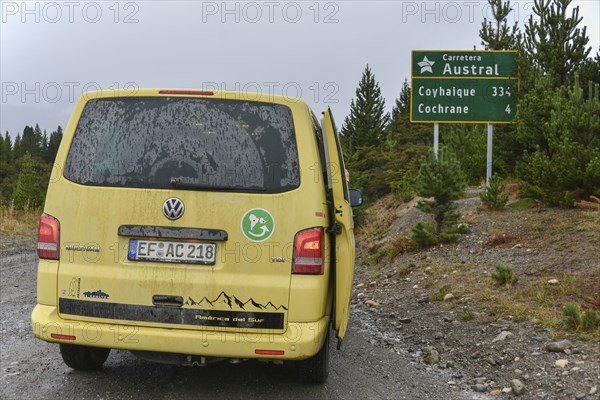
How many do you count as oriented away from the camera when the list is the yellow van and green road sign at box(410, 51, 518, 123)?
1

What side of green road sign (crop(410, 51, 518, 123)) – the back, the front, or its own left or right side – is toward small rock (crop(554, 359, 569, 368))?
front

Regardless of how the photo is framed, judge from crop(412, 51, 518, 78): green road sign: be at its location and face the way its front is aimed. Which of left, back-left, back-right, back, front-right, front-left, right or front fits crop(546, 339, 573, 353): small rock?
front

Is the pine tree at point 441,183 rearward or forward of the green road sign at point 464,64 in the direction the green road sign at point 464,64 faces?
forward

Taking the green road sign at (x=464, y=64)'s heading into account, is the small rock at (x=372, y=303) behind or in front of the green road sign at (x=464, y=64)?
in front

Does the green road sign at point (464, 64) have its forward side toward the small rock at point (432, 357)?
yes

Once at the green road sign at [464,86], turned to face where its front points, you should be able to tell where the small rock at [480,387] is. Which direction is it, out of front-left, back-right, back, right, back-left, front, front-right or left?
front

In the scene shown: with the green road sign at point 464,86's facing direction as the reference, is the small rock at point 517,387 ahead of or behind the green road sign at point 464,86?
ahead

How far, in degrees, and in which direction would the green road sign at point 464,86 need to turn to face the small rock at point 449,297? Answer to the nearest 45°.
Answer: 0° — it already faces it

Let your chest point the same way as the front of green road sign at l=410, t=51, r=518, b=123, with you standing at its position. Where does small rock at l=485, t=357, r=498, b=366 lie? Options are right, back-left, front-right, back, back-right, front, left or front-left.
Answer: front

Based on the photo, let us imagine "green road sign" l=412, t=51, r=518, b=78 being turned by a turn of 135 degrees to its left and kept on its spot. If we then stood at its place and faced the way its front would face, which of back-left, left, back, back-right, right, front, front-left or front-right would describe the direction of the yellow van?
back-right

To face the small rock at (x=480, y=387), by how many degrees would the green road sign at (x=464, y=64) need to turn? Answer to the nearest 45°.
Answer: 0° — it already faces it

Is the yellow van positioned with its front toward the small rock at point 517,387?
no

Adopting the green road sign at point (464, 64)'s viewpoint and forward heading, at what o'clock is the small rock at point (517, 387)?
The small rock is roughly at 12 o'clock from the green road sign.

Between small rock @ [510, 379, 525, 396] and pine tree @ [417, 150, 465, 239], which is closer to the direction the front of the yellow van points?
the pine tree

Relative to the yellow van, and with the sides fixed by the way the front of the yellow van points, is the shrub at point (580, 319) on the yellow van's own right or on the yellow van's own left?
on the yellow van's own right

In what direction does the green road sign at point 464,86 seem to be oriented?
toward the camera

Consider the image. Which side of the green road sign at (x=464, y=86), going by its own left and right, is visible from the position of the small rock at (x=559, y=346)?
front

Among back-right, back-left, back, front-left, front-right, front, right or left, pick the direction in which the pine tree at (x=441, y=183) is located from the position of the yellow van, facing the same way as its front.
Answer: front-right

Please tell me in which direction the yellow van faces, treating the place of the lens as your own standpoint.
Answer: facing away from the viewer
